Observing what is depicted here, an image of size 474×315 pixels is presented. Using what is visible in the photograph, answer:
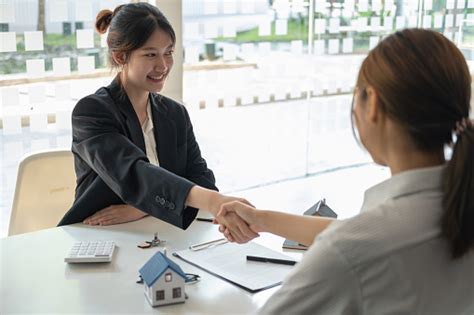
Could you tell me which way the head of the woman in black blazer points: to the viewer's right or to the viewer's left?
to the viewer's right

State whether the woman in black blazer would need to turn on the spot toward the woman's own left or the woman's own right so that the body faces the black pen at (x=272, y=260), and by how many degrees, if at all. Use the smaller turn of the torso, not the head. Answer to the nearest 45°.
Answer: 0° — they already face it

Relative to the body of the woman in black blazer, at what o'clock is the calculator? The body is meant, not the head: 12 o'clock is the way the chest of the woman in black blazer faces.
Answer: The calculator is roughly at 2 o'clock from the woman in black blazer.

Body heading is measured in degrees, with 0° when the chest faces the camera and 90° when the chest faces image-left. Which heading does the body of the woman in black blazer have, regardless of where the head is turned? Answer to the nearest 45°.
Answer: approximately 315°

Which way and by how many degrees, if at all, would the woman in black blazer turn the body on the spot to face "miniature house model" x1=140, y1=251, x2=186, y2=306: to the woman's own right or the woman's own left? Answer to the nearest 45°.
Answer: approximately 45° to the woman's own right

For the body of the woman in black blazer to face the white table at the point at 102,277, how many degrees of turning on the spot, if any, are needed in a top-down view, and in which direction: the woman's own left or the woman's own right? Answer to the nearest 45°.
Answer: approximately 45° to the woman's own right
